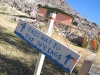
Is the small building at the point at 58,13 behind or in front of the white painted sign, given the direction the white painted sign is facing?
behind
